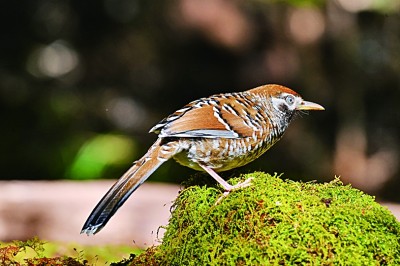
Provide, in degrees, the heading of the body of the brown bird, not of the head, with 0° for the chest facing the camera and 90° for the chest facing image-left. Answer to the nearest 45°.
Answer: approximately 270°
